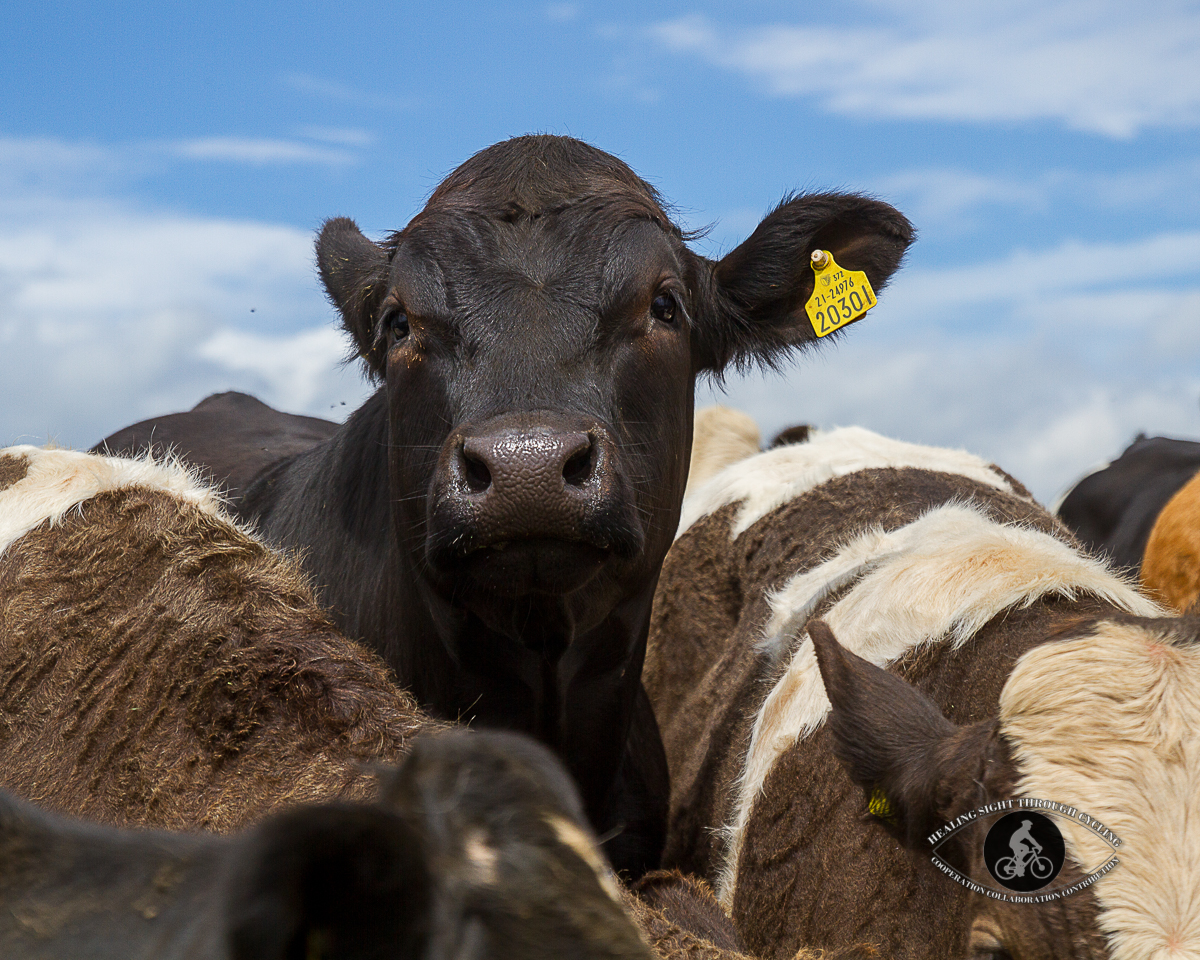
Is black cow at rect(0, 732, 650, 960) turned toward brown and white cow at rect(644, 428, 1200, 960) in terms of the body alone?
no
